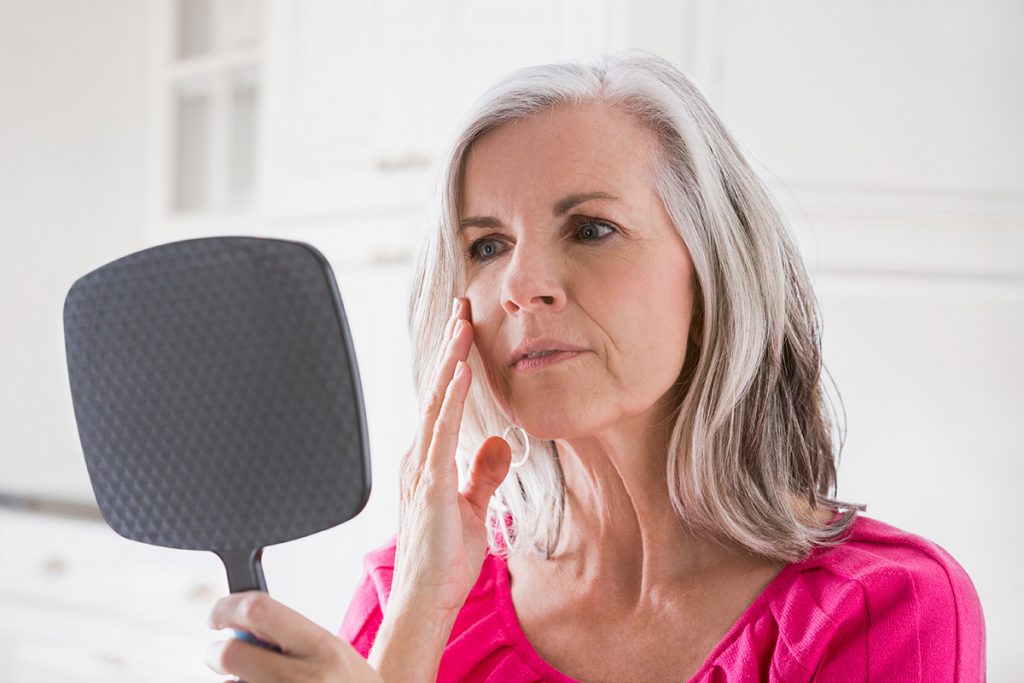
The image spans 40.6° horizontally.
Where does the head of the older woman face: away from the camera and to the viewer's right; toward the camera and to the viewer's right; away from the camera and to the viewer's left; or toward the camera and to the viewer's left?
toward the camera and to the viewer's left
